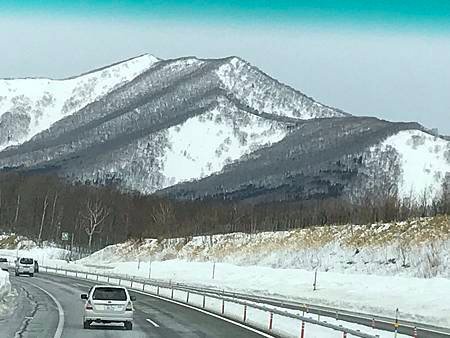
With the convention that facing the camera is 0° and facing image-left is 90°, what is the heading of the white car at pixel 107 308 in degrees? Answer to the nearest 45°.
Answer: approximately 180°
